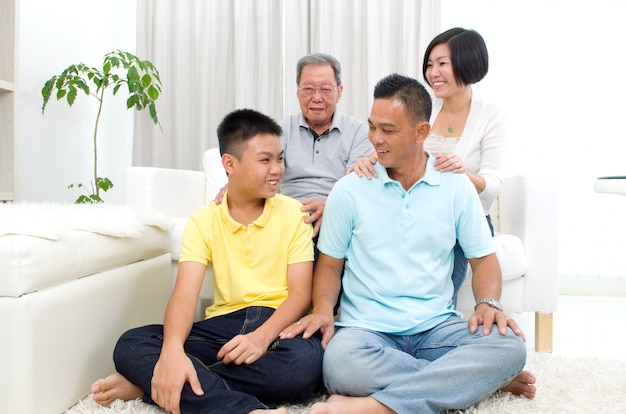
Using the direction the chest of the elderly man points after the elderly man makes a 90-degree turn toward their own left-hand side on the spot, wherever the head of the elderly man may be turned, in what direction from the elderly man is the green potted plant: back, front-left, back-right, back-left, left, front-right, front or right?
back-left

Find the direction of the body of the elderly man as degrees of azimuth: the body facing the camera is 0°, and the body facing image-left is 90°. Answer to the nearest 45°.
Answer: approximately 0°

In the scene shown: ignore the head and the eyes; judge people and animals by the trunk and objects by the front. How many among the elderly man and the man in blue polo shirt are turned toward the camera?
2

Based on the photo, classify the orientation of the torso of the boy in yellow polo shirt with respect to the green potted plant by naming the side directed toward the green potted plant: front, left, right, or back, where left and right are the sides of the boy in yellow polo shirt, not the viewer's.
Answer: back

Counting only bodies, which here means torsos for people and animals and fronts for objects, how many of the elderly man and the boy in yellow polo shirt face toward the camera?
2
